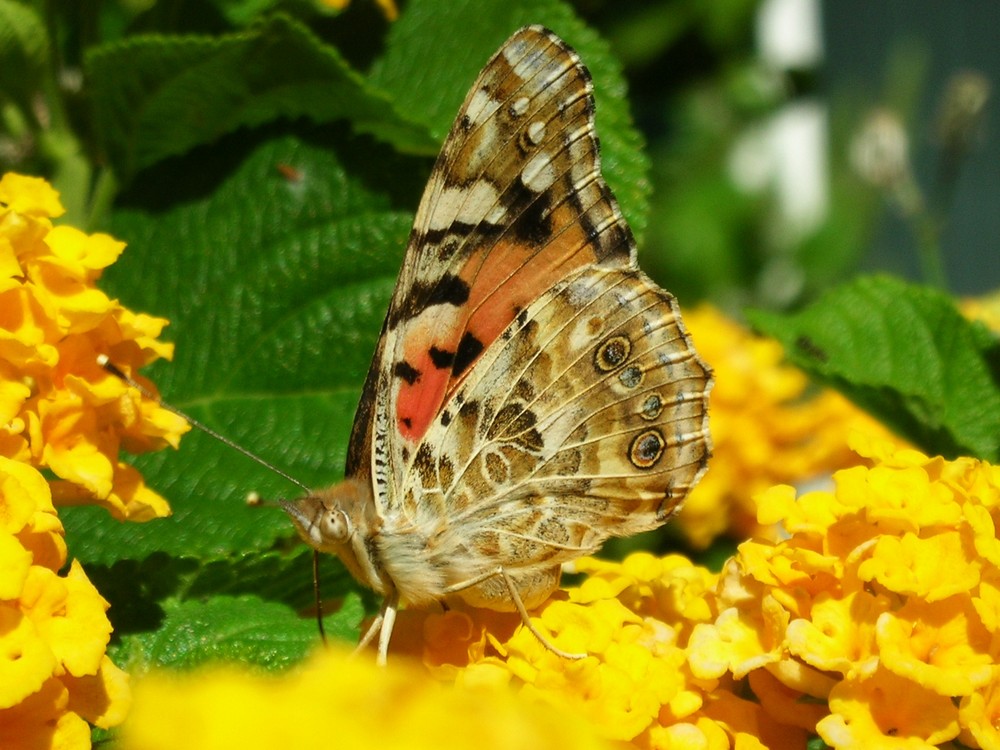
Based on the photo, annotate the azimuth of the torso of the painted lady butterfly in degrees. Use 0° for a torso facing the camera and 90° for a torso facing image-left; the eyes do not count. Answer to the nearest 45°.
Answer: approximately 90°

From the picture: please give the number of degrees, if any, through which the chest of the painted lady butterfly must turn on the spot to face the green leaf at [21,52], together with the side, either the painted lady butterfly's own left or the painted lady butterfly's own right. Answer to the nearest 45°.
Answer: approximately 45° to the painted lady butterfly's own right
